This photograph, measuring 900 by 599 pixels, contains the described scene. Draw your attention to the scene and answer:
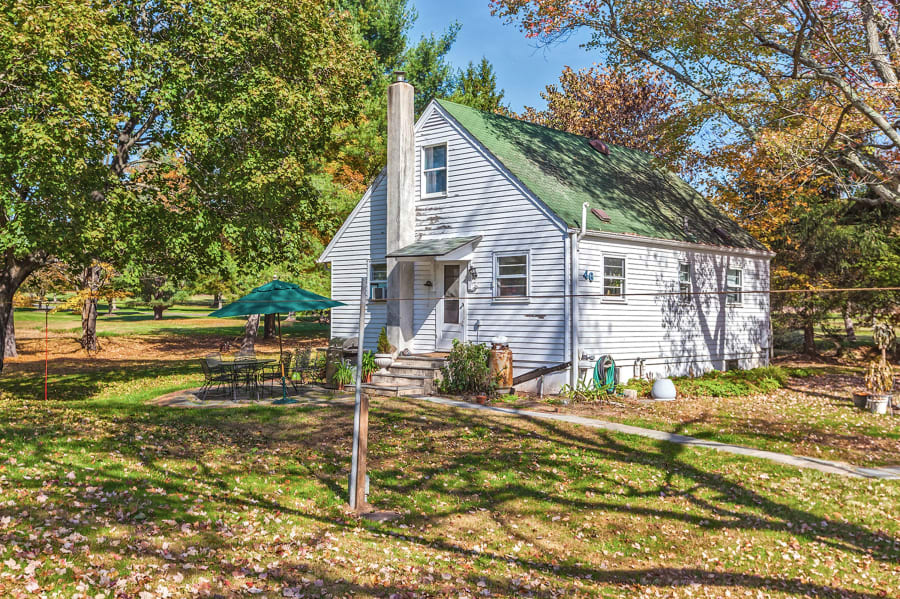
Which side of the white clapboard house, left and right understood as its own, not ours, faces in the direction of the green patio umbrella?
front

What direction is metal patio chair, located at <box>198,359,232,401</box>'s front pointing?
to the viewer's right

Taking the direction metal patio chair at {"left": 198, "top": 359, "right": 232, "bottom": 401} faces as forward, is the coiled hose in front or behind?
in front

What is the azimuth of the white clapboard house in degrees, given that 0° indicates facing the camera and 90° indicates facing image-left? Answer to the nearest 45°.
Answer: approximately 45°

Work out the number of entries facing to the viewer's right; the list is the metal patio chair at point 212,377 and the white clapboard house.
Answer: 1

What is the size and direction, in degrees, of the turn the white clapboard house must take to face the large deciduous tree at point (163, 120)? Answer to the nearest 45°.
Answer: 0° — it already faces it

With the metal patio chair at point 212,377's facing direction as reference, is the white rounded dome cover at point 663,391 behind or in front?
in front

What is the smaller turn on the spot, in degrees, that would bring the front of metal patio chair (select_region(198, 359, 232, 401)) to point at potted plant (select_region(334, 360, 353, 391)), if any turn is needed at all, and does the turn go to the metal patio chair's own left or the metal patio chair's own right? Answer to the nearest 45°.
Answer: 0° — it already faces it

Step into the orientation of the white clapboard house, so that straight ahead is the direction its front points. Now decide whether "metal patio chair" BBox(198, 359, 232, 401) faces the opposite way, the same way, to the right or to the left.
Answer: the opposite way
